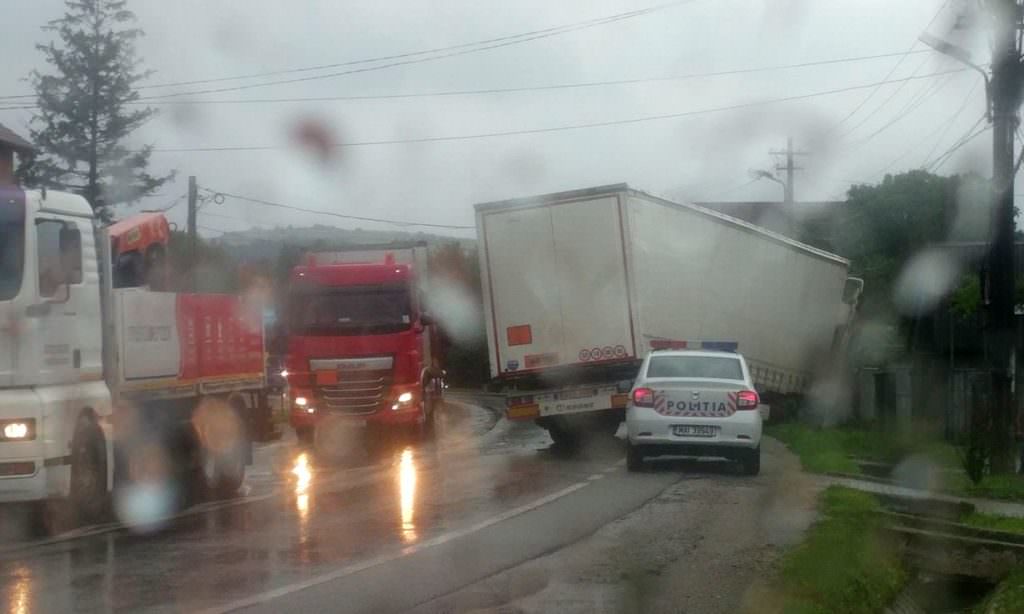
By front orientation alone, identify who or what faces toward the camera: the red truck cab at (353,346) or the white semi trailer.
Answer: the red truck cab

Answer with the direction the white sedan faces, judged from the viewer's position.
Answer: facing away from the viewer

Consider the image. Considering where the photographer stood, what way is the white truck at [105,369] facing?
facing the viewer and to the left of the viewer

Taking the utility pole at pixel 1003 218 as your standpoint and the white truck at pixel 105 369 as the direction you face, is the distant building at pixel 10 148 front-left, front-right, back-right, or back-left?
front-right

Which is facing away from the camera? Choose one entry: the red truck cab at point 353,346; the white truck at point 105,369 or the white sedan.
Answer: the white sedan

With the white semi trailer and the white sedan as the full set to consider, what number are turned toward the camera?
0

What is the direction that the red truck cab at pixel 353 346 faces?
toward the camera

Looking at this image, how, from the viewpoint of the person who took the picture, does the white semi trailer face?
facing away from the viewer and to the right of the viewer

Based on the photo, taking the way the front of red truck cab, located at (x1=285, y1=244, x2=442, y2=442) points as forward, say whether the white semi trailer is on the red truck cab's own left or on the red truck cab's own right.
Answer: on the red truck cab's own left

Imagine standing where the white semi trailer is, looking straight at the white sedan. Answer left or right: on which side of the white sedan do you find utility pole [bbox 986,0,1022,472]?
left

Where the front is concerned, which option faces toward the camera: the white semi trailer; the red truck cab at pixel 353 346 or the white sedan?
the red truck cab

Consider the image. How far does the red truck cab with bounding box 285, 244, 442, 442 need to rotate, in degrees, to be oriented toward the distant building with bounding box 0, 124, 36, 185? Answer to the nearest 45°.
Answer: approximately 135° to its right
